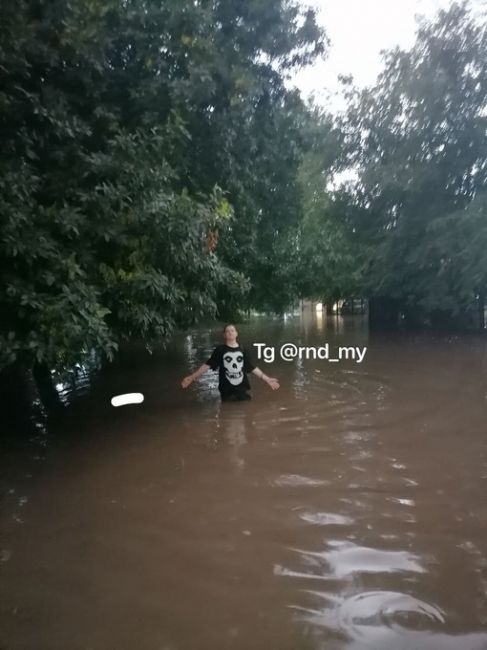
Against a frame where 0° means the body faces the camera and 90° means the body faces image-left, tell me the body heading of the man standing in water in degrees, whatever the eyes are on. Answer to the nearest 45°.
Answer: approximately 0°

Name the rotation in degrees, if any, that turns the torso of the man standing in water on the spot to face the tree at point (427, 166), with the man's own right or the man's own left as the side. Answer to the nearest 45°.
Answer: approximately 135° to the man's own left
